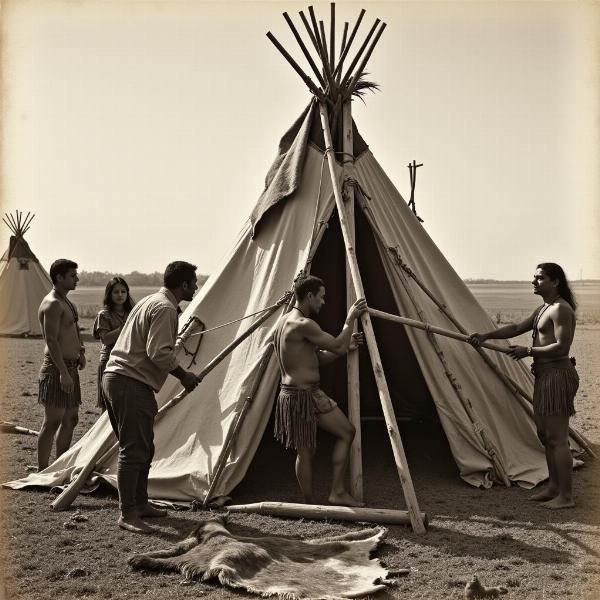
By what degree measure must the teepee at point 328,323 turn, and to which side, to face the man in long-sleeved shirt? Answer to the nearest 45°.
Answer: approximately 45° to its right

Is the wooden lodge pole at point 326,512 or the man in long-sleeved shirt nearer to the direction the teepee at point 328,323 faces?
the wooden lodge pole

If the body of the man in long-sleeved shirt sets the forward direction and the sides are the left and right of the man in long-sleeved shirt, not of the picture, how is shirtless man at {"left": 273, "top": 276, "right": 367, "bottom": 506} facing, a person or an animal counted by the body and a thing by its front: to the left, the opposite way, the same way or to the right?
the same way

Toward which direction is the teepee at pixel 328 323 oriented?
toward the camera

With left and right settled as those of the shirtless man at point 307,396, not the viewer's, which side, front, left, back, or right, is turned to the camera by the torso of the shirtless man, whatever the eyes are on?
right

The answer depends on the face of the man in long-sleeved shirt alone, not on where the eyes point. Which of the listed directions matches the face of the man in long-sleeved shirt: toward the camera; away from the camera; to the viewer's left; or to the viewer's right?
to the viewer's right

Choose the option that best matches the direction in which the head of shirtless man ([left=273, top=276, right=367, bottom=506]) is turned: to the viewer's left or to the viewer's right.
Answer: to the viewer's right

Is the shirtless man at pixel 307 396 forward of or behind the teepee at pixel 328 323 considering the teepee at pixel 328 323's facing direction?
forward

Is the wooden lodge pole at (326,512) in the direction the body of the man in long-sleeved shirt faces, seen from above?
yes

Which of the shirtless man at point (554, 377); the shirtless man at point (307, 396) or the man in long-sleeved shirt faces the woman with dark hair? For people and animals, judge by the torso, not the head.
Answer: the shirtless man at point (554, 377)

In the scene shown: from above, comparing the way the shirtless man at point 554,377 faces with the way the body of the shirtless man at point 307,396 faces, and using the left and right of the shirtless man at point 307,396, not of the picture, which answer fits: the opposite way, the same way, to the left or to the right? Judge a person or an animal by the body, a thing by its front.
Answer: the opposite way

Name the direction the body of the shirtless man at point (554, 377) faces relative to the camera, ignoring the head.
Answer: to the viewer's left

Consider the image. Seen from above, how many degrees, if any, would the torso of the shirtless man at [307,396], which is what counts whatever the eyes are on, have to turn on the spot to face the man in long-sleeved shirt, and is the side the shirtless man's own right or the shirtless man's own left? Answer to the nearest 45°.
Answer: approximately 180°

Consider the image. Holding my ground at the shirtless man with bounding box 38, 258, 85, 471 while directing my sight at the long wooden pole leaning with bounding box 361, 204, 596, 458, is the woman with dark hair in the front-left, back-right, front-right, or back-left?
front-left

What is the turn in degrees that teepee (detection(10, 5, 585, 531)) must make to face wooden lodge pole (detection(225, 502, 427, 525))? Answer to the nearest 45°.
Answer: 0° — it already faces it

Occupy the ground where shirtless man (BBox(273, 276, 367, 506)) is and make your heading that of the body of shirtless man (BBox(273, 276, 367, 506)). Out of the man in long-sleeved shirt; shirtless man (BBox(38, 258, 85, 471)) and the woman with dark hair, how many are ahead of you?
0

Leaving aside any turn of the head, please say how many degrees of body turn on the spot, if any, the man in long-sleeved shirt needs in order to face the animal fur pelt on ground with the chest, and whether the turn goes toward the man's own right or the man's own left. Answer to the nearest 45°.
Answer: approximately 45° to the man's own right
